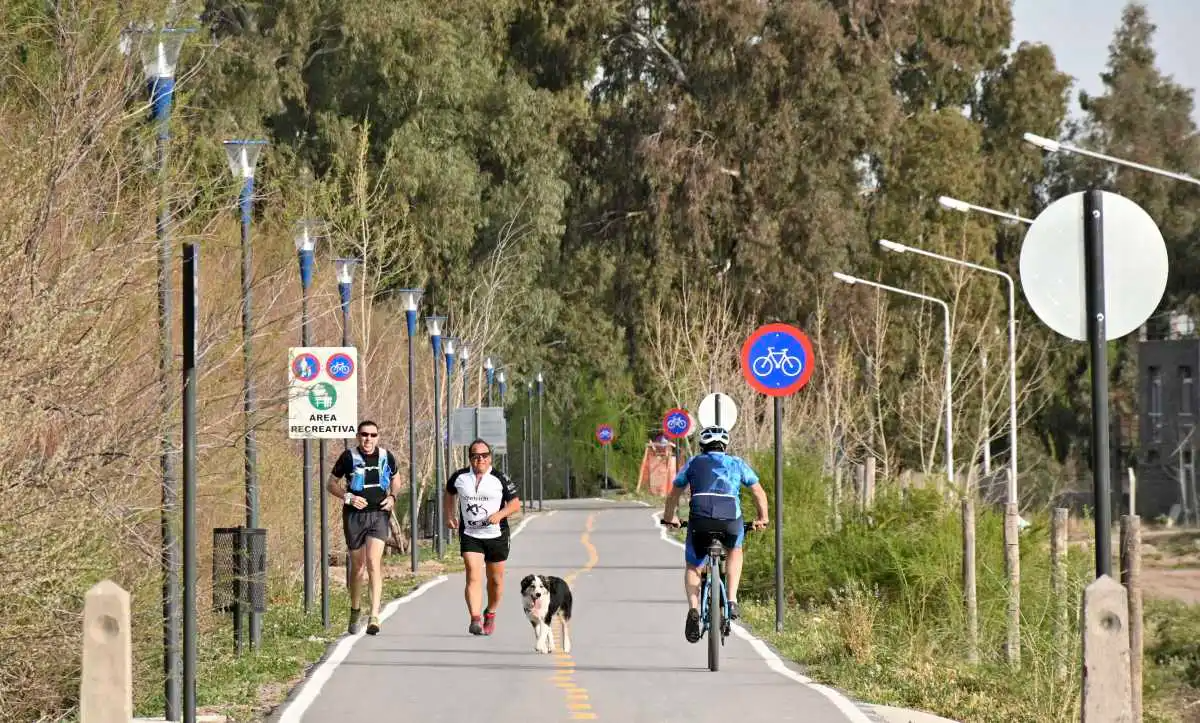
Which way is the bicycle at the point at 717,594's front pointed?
away from the camera

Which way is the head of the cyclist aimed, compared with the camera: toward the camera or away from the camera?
away from the camera

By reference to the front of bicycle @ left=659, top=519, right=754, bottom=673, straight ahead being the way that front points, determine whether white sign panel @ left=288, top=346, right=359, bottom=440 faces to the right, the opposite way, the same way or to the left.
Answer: the opposite way

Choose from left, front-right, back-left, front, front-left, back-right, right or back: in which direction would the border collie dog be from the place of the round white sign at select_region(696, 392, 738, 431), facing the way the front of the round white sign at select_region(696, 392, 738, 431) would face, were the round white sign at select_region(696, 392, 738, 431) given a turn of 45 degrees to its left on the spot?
back-left

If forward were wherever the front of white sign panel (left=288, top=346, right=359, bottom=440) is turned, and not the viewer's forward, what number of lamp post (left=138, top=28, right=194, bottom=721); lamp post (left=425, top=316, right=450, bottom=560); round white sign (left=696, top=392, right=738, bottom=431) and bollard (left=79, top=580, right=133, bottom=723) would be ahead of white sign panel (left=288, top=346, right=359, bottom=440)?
2

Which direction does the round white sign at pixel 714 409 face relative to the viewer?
away from the camera

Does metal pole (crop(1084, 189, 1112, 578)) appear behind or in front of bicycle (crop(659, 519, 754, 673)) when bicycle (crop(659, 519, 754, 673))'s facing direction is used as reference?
behind

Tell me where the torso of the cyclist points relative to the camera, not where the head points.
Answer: away from the camera

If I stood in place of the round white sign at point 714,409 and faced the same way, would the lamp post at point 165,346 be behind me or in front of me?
behind

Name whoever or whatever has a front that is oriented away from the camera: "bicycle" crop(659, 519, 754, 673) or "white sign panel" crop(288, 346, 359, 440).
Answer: the bicycle

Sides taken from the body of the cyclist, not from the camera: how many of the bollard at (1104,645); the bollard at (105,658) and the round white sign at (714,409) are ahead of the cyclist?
1

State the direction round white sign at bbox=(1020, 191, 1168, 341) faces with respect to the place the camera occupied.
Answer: facing away from the viewer

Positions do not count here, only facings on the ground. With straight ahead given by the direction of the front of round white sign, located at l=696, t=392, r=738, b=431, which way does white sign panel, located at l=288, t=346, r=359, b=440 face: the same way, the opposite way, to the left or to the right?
the opposite way
